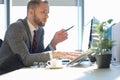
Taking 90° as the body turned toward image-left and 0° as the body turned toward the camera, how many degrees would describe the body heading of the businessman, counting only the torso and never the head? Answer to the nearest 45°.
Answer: approximately 315°

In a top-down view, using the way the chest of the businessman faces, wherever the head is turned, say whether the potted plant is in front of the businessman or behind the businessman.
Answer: in front
